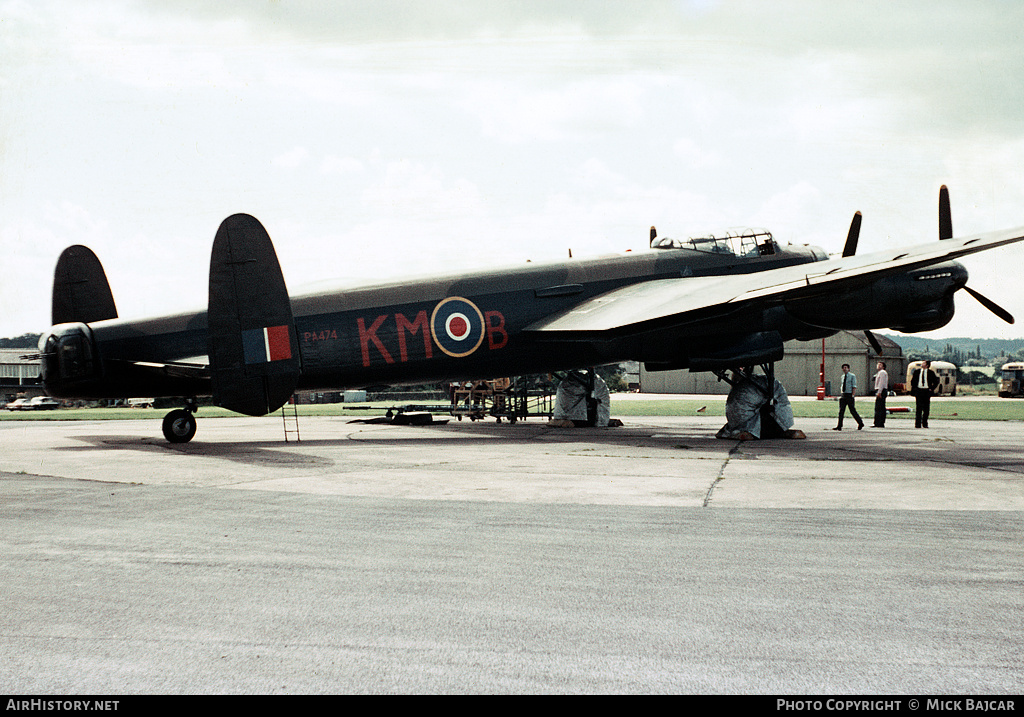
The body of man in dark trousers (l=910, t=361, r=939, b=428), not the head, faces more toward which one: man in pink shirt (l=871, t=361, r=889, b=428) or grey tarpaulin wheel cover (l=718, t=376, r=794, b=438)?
the grey tarpaulin wheel cover

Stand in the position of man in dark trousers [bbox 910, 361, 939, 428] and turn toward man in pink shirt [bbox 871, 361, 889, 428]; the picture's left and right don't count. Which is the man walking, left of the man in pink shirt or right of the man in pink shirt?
left

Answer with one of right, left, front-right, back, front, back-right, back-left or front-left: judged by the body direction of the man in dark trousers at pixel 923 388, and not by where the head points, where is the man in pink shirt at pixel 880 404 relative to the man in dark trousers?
right

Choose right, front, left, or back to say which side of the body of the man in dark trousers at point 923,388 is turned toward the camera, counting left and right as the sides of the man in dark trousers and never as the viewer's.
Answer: front

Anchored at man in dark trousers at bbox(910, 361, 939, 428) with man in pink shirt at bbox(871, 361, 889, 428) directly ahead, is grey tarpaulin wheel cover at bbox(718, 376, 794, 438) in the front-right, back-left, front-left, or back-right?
front-left

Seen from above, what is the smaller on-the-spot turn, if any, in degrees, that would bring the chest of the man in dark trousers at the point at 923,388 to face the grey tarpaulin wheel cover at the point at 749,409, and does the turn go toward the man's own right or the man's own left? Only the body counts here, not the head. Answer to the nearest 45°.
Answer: approximately 45° to the man's own right

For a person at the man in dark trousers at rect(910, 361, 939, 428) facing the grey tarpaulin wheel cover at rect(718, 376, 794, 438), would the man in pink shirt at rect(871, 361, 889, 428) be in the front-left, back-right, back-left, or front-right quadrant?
front-right

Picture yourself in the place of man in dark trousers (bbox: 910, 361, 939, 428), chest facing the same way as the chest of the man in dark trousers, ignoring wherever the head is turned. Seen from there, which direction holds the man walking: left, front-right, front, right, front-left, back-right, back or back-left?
front-right
